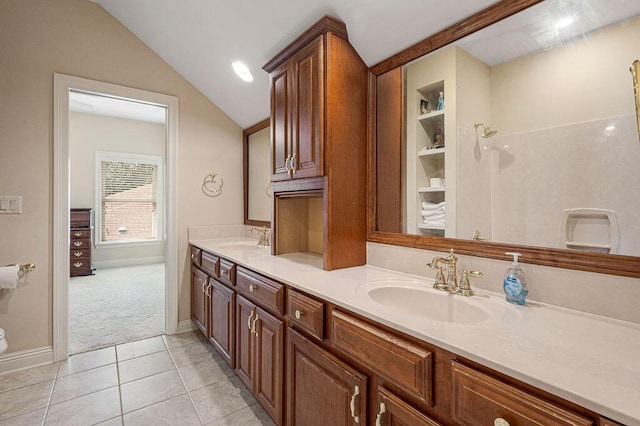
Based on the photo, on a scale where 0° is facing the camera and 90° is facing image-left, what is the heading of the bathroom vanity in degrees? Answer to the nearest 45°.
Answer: approximately 45°

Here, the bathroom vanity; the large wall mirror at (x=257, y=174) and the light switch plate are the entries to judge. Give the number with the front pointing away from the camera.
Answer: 0

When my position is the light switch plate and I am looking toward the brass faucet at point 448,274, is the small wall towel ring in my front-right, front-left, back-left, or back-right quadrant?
front-left

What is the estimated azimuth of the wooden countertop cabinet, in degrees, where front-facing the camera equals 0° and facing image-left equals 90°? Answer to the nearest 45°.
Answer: approximately 45°

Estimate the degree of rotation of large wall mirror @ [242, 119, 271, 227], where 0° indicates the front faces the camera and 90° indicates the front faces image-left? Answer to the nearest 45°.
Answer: approximately 45°

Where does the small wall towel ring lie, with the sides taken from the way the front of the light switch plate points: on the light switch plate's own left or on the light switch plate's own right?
on the light switch plate's own left

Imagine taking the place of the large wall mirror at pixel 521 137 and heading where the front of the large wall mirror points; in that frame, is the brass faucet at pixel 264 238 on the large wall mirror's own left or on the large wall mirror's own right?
on the large wall mirror's own right

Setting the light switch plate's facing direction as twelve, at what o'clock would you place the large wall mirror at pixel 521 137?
The large wall mirror is roughly at 11 o'clock from the light switch plate.

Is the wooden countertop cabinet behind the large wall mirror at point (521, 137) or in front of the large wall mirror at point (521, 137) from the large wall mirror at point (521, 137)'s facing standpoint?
in front

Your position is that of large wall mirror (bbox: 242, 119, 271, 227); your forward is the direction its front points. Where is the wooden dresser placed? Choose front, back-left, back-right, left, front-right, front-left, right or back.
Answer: right

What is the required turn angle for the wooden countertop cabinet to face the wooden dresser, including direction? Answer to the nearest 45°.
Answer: approximately 90° to its right
